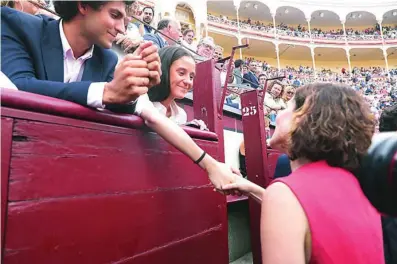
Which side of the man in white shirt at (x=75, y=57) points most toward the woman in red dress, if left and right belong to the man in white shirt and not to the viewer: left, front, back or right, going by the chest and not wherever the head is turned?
front

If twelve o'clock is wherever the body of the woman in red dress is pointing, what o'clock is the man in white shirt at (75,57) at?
The man in white shirt is roughly at 10 o'clock from the woman in red dress.

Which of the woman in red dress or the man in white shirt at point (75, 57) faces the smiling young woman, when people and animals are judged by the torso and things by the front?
the woman in red dress

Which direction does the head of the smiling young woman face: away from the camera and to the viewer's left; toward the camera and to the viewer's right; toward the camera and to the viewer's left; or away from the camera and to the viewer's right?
toward the camera and to the viewer's right

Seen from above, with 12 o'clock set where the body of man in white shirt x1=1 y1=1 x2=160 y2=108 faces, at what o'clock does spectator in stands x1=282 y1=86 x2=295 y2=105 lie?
The spectator in stands is roughly at 9 o'clock from the man in white shirt.

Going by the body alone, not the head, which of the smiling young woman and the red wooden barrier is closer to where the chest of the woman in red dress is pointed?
the smiling young woman

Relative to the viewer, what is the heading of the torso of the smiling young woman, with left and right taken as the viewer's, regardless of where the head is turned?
facing the viewer and to the right of the viewer

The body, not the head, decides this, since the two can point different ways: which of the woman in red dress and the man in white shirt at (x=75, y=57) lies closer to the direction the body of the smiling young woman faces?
the woman in red dress

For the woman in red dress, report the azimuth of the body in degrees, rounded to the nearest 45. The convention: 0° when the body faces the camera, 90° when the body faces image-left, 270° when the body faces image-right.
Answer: approximately 135°

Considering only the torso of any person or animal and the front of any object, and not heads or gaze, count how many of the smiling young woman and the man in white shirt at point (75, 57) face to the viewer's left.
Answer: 0

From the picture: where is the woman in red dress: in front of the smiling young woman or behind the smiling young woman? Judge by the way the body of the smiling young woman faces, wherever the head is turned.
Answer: in front

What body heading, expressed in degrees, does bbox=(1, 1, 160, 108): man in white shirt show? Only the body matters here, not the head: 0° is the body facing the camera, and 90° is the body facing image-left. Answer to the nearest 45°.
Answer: approximately 315°

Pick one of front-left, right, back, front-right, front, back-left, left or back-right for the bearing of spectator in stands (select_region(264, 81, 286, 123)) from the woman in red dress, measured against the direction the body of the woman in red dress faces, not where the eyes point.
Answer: front-right

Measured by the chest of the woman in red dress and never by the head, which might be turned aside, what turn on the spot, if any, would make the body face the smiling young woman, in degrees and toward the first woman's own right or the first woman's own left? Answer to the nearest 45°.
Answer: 0° — they already face them
